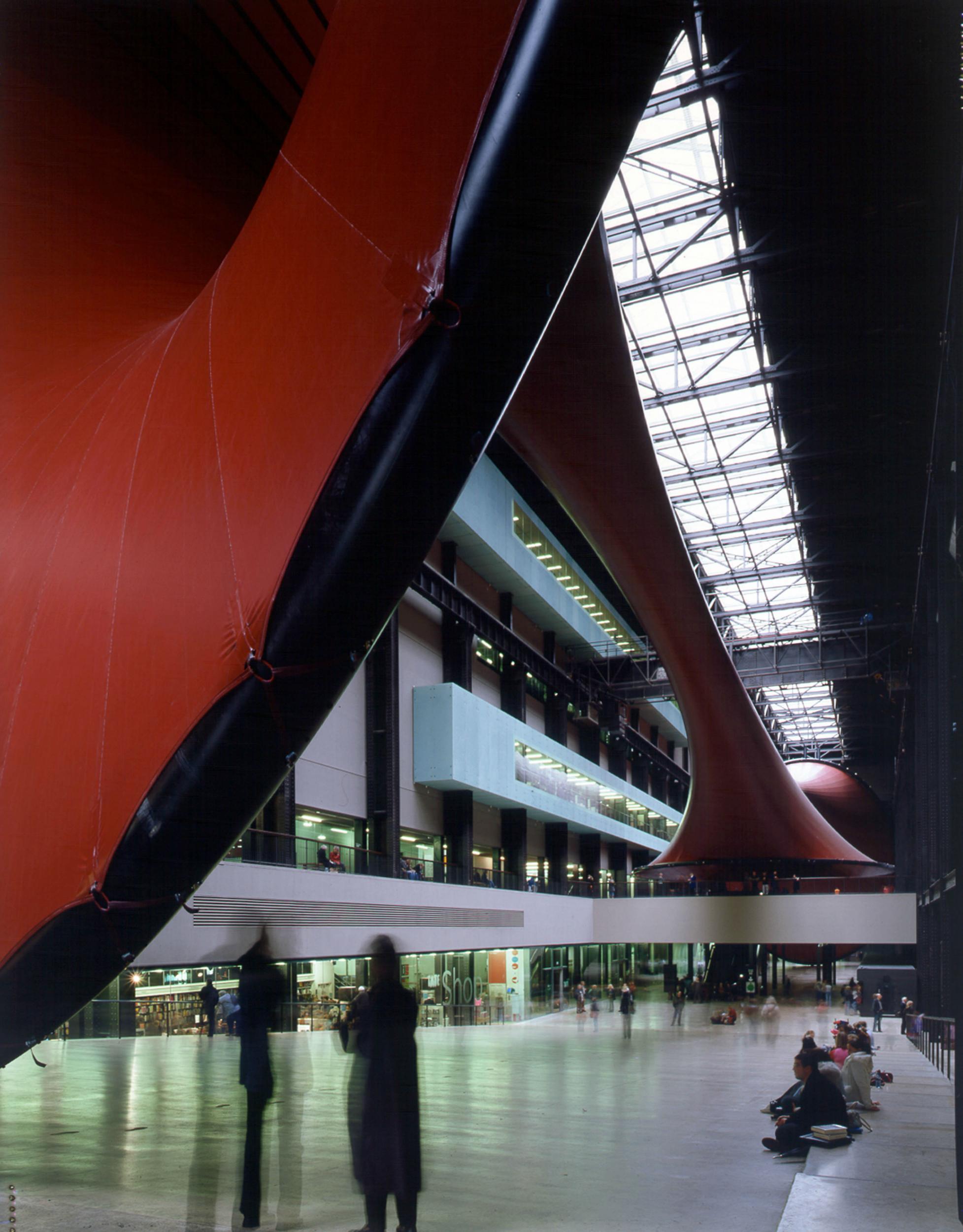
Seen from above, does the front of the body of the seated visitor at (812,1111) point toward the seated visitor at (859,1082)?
no

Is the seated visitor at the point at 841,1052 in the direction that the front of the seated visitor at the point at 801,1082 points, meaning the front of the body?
no

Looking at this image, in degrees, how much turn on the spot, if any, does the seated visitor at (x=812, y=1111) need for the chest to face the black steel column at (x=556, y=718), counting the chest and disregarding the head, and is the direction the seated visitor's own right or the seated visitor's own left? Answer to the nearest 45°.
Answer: approximately 90° to the seated visitor's own right

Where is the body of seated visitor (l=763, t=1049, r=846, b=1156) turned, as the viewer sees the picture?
to the viewer's left

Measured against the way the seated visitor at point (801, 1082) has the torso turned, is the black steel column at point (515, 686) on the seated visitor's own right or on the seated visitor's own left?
on the seated visitor's own right

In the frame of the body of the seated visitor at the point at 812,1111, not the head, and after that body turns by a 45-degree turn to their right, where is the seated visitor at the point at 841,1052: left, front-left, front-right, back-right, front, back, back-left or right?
front-right

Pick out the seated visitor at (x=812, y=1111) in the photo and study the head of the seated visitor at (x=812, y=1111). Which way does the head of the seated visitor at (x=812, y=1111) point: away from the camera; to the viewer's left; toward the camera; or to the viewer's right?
to the viewer's left

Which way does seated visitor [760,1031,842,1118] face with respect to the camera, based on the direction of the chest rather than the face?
to the viewer's left

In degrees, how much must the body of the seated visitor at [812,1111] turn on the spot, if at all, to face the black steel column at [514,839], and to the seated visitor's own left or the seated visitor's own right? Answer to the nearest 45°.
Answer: approximately 90° to the seated visitor's own right

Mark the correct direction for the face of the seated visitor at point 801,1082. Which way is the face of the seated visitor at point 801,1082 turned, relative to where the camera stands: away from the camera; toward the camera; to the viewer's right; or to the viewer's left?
to the viewer's left
